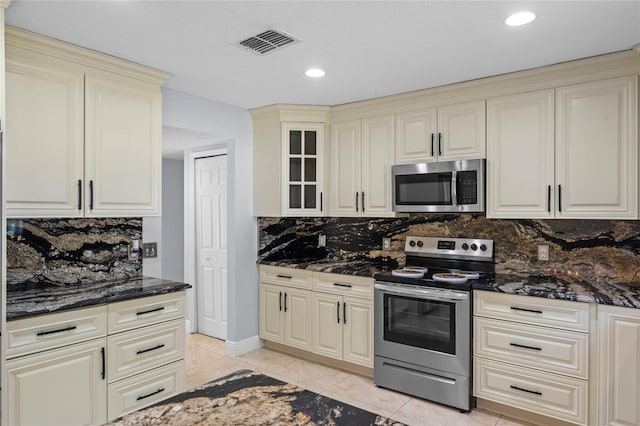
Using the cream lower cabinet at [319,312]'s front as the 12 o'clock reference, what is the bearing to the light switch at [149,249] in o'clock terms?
The light switch is roughly at 1 o'clock from the cream lower cabinet.

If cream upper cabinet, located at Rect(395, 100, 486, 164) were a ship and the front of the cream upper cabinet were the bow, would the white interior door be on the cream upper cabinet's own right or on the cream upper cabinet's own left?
on the cream upper cabinet's own right

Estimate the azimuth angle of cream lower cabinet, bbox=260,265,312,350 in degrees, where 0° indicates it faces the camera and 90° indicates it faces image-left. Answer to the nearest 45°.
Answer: approximately 45°

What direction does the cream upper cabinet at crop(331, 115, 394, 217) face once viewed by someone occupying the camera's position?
facing the viewer and to the left of the viewer

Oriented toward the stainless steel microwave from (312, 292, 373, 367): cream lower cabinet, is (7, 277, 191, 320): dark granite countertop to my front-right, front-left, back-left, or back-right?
back-right

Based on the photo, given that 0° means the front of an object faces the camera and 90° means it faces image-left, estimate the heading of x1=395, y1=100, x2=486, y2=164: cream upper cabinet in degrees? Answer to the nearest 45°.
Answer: approximately 45°

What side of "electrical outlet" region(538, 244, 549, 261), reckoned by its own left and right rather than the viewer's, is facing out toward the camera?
front

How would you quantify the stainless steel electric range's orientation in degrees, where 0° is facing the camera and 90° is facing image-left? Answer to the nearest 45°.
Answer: approximately 45°

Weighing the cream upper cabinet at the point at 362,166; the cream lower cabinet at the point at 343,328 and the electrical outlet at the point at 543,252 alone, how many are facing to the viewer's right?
0

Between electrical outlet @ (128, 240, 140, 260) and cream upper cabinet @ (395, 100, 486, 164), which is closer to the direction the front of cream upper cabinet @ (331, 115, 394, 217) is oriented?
the electrical outlet
